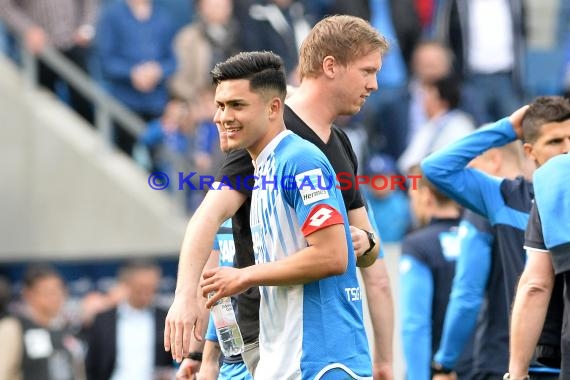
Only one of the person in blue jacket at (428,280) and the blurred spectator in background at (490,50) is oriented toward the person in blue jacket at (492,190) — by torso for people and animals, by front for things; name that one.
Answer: the blurred spectator in background

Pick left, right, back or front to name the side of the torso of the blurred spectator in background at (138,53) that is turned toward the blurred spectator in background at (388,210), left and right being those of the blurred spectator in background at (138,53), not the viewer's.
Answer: left

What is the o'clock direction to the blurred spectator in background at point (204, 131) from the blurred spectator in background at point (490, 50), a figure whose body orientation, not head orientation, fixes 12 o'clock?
the blurred spectator in background at point (204, 131) is roughly at 2 o'clock from the blurred spectator in background at point (490, 50).

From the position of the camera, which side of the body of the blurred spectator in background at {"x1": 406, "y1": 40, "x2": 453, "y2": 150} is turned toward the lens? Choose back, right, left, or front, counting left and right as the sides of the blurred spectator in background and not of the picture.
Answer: front

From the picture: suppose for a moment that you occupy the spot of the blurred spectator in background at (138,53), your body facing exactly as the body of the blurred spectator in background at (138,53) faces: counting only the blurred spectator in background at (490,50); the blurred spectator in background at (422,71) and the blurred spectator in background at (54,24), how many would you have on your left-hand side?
2

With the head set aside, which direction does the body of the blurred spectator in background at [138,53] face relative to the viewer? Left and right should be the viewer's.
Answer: facing the viewer

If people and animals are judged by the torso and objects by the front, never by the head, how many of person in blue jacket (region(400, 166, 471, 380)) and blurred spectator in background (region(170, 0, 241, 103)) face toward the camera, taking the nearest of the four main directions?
1

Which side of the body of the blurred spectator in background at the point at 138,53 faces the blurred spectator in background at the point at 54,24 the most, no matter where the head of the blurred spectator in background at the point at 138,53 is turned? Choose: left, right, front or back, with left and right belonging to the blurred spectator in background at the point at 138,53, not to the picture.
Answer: right

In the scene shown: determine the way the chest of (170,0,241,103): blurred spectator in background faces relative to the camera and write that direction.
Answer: toward the camera

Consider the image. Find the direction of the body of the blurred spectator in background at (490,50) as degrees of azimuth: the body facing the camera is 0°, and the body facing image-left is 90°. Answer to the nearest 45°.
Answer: approximately 0°
